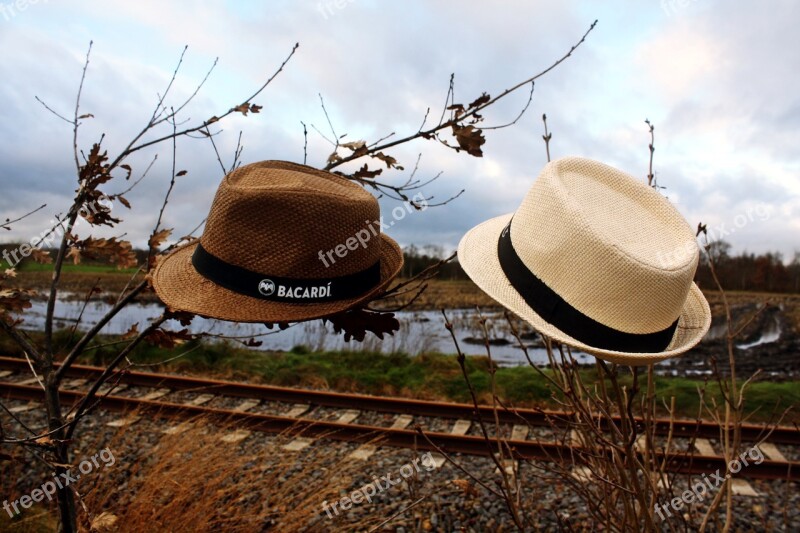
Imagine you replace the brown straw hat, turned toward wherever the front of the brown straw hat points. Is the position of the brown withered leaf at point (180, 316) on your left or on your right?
on your right

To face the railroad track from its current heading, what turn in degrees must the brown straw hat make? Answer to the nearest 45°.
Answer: approximately 135° to its right

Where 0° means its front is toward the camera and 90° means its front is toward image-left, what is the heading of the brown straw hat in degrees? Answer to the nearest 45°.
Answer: approximately 45°

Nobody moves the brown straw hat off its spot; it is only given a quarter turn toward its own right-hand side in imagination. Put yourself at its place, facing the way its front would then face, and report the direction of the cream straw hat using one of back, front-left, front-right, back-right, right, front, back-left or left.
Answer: back-right

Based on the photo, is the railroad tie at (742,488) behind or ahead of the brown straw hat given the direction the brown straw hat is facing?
behind
